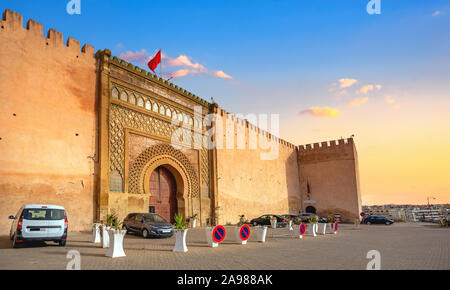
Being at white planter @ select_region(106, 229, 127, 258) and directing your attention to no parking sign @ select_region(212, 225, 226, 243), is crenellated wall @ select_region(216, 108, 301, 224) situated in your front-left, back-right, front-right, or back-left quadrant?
front-left

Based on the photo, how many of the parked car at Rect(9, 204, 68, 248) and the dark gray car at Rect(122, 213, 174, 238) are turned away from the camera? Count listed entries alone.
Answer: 1

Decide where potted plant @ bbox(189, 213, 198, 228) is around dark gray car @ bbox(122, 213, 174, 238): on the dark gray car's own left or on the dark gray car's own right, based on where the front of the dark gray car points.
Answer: on the dark gray car's own left

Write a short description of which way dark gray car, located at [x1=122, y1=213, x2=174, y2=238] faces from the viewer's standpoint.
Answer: facing the viewer and to the right of the viewer

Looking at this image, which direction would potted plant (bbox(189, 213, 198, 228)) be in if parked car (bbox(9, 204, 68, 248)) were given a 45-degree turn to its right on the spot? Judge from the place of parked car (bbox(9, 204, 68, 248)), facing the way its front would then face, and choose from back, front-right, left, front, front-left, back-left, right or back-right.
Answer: front

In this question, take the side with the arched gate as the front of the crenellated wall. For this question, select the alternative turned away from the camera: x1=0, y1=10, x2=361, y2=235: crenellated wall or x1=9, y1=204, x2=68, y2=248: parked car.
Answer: the parked car

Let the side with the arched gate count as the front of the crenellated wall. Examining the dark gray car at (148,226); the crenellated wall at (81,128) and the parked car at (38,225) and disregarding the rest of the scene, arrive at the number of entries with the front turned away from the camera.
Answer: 1

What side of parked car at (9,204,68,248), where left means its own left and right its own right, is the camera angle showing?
back

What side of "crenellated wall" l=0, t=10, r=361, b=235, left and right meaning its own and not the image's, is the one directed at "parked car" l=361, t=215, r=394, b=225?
left

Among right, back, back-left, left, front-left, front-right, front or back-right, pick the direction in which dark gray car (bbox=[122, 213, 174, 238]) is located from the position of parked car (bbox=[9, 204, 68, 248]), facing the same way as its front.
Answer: front-right

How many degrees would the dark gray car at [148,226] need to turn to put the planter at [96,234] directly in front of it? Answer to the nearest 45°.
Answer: approximately 90° to its right

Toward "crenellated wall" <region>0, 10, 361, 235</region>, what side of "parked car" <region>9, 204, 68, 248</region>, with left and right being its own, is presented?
front

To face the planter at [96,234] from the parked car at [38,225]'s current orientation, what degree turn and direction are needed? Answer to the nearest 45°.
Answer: approximately 45° to its right

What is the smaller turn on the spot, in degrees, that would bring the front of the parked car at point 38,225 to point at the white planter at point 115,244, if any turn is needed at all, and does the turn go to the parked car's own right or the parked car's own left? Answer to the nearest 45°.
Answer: approximately 135° to the parked car's own right

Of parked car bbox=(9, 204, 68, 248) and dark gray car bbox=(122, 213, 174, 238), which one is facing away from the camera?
the parked car

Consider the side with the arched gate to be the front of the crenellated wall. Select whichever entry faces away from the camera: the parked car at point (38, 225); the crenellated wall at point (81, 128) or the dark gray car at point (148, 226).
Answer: the parked car
